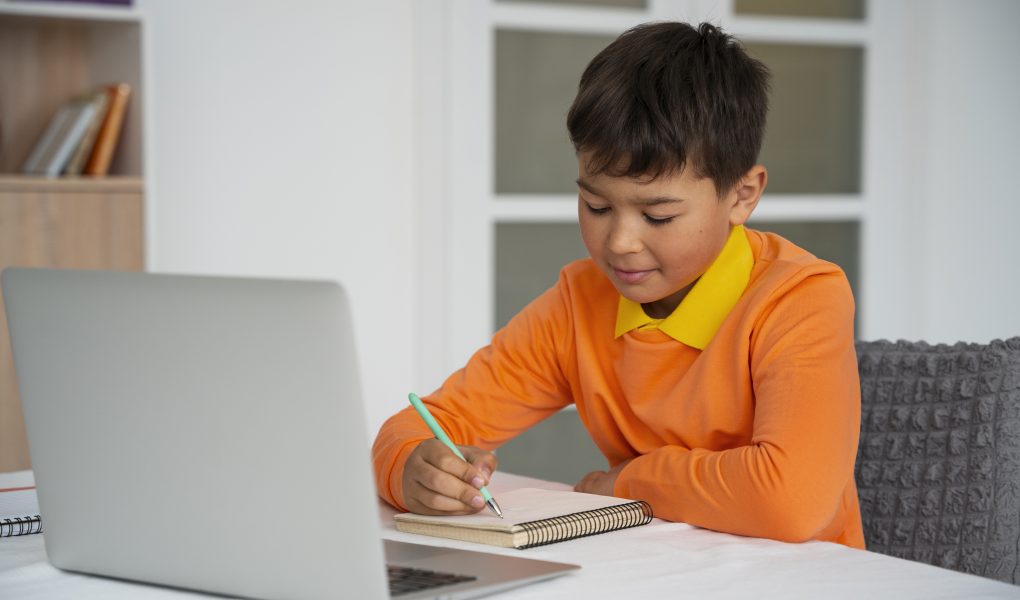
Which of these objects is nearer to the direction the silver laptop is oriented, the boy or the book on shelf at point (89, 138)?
the boy

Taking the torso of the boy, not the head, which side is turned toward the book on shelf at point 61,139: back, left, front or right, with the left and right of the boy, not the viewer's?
right

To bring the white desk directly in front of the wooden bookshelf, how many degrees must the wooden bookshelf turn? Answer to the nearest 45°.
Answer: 0° — it already faces it

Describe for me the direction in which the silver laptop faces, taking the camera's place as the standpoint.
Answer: facing away from the viewer and to the right of the viewer

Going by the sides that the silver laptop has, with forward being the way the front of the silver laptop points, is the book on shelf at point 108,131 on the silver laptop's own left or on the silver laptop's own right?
on the silver laptop's own left

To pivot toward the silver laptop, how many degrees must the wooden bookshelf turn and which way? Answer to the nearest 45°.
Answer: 0° — it already faces it

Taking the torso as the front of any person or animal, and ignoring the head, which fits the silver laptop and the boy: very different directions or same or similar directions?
very different directions

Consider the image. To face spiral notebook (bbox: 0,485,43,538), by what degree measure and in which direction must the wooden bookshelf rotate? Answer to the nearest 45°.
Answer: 0° — it already faces it

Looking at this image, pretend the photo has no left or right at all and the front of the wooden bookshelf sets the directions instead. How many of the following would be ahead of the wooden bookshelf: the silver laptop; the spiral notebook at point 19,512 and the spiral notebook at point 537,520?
3

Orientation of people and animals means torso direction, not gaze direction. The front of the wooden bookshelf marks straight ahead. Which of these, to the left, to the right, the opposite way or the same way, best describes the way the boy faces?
to the right

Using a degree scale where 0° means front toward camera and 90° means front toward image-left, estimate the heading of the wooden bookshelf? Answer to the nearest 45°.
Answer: approximately 0°

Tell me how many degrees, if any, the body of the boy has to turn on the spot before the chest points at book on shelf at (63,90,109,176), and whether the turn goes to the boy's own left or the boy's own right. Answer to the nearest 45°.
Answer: approximately 90° to the boy's own right

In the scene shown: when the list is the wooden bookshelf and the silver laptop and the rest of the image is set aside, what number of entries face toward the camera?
1
